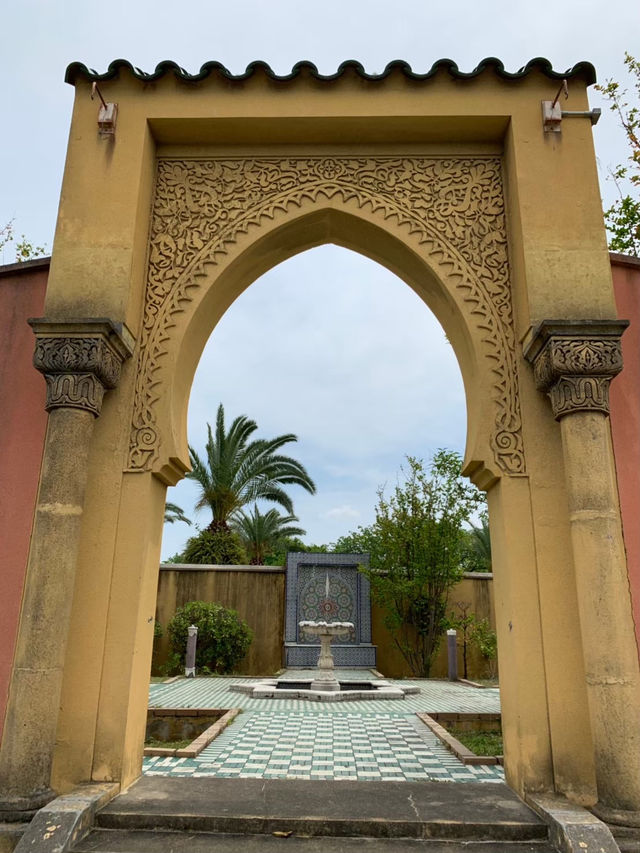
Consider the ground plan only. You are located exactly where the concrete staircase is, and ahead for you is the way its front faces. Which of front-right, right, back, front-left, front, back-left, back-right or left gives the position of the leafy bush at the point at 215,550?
back

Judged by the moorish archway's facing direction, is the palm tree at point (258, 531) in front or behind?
behind

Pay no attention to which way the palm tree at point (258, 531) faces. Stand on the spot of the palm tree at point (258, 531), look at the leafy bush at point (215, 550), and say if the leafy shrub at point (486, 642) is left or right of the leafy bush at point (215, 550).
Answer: left

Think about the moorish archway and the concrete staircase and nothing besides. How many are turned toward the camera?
2

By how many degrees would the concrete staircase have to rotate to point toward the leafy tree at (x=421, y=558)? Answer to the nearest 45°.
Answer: approximately 180°

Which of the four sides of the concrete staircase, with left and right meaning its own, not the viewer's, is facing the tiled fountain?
back

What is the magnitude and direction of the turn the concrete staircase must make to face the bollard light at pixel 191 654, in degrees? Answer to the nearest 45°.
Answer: approximately 180°

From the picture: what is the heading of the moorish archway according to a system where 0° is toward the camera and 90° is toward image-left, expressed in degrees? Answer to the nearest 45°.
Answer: approximately 0°

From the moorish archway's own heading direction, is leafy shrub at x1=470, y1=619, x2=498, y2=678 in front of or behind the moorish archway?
behind

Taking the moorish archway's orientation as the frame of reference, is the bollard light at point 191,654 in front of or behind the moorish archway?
behind
